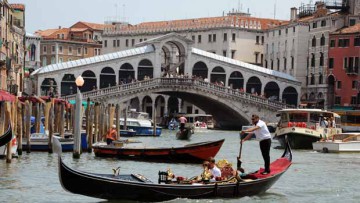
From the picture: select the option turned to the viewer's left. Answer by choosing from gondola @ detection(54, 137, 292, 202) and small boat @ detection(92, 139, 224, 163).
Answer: the gondola

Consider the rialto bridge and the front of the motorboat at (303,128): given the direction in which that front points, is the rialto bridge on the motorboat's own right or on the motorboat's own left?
on the motorboat's own right

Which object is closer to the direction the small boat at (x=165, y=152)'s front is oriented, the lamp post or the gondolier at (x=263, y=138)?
the gondolier

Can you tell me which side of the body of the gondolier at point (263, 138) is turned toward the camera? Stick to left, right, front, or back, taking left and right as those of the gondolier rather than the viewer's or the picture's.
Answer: left

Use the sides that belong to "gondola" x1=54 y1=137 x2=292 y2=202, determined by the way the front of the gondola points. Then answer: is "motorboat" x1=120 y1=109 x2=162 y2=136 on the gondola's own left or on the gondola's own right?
on the gondola's own right

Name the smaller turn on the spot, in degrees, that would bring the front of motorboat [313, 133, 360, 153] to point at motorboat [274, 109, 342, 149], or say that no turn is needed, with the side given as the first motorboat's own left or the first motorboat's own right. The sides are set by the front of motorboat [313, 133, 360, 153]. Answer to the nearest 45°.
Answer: approximately 45° to the first motorboat's own right

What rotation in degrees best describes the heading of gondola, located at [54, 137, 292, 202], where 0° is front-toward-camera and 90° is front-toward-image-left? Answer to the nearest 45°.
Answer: approximately 90°

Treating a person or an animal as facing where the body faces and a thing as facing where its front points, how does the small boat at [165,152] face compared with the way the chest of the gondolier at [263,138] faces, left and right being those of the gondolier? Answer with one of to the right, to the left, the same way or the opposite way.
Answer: the opposite way

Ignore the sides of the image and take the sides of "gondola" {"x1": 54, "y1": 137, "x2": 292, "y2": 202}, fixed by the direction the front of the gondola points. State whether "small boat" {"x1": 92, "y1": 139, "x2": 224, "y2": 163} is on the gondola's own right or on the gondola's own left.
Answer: on the gondola's own right

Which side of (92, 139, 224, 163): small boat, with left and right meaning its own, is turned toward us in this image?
right
